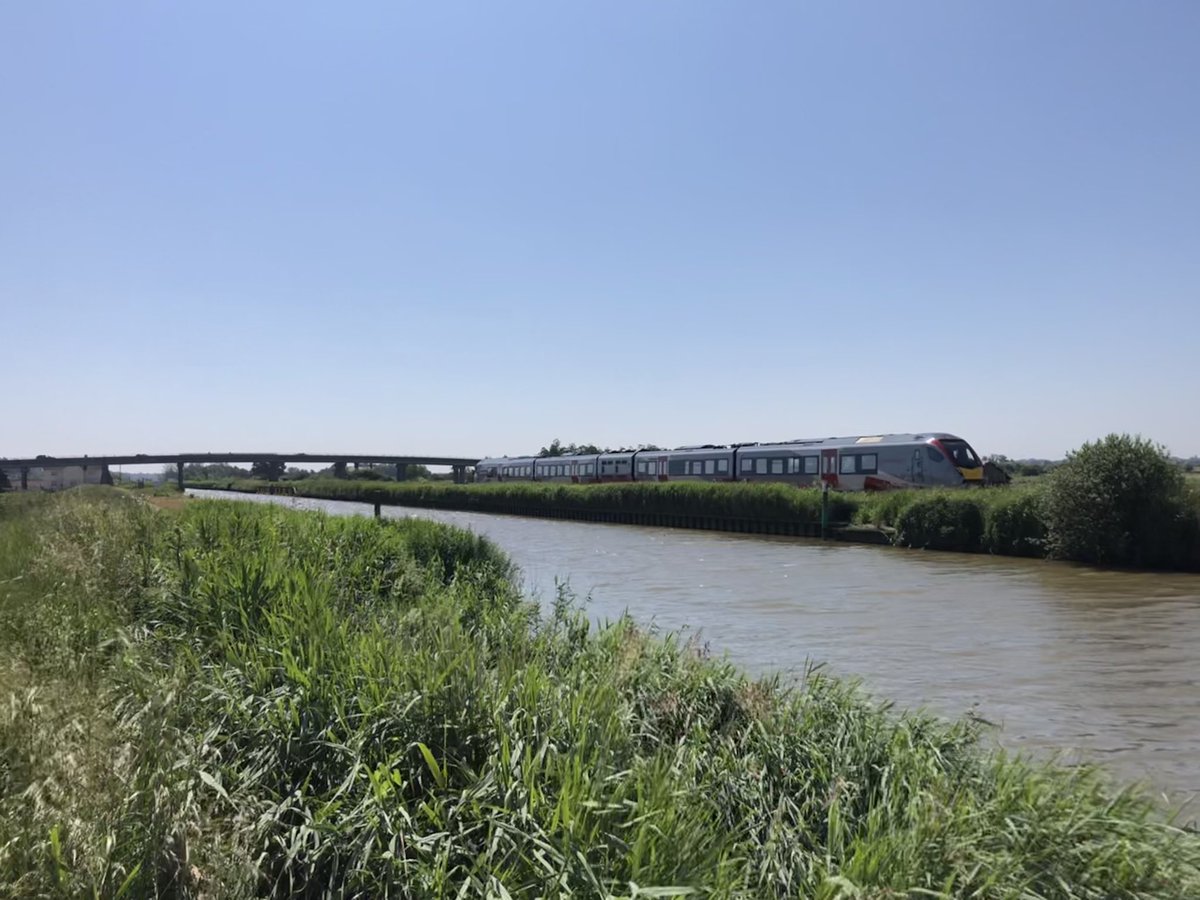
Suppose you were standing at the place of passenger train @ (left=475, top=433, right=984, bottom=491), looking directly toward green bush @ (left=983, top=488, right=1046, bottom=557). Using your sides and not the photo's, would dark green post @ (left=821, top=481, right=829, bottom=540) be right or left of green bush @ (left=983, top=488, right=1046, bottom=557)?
right

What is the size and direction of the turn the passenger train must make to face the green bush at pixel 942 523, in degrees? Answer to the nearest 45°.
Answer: approximately 45° to its right

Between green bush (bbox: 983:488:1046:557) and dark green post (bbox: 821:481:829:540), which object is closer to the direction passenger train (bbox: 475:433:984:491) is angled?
the green bush

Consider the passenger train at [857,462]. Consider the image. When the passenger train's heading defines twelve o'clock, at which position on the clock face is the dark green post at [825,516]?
The dark green post is roughly at 2 o'clock from the passenger train.

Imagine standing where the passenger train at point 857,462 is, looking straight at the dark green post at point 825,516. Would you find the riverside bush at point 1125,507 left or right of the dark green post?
left

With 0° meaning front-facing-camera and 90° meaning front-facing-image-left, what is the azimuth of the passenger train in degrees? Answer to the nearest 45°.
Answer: approximately 315°

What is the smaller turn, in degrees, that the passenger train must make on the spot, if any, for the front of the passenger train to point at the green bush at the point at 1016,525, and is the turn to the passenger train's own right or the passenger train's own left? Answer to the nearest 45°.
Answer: approximately 45° to the passenger train's own right

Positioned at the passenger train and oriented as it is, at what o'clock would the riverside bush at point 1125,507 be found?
The riverside bush is roughly at 1 o'clock from the passenger train.

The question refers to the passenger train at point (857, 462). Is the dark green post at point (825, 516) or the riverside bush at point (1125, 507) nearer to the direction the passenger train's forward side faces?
the riverside bush
